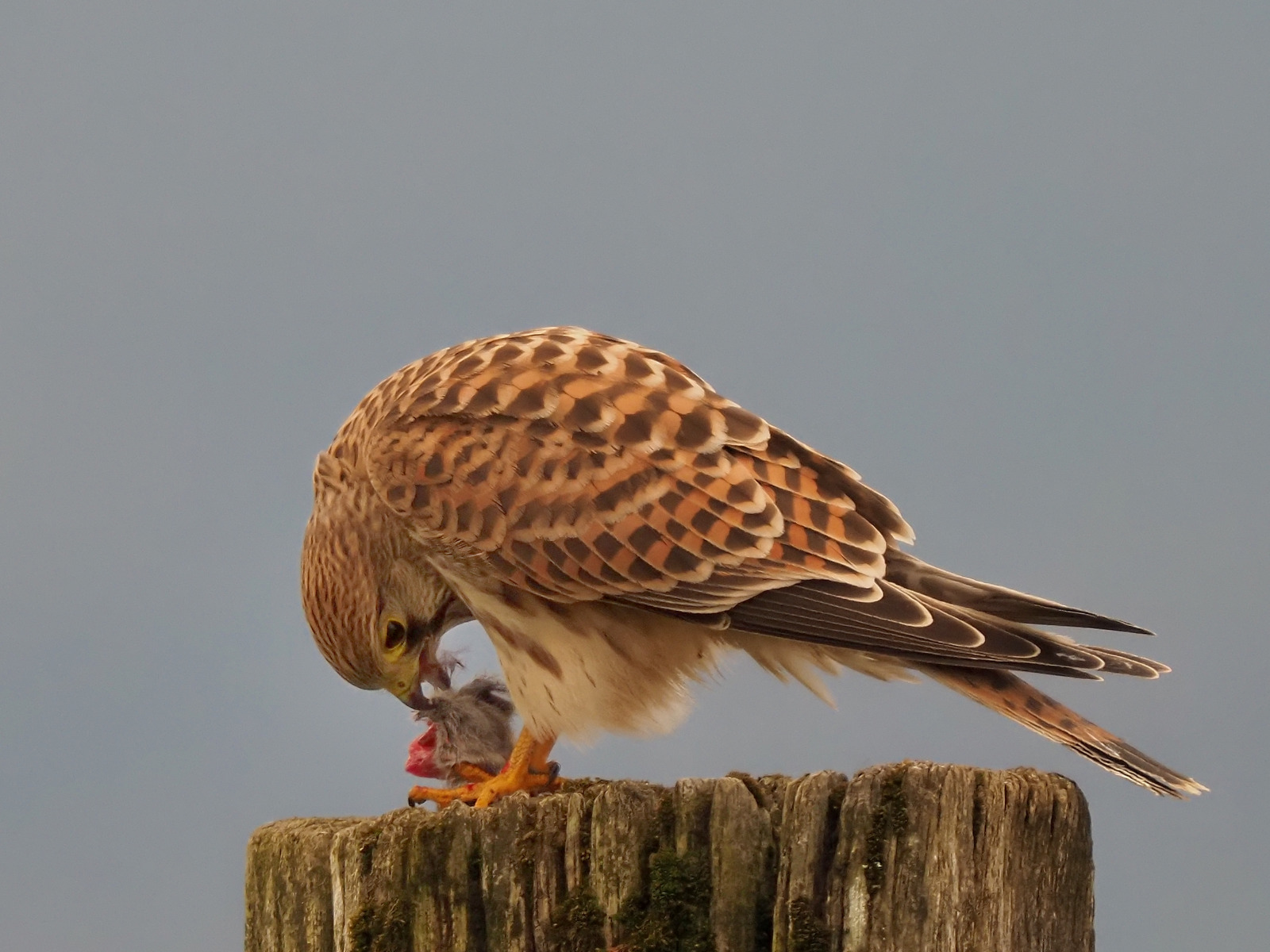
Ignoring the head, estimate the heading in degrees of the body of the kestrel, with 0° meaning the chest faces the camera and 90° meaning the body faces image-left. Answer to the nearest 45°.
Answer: approximately 90°
